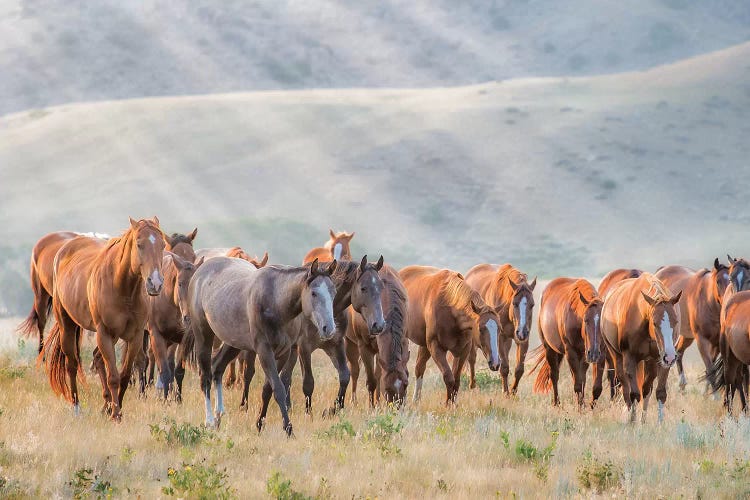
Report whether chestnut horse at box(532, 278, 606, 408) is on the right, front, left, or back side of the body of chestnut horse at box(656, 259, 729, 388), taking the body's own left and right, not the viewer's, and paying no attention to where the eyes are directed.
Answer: right

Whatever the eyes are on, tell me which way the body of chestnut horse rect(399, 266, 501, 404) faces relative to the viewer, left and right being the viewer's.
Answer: facing the viewer and to the right of the viewer

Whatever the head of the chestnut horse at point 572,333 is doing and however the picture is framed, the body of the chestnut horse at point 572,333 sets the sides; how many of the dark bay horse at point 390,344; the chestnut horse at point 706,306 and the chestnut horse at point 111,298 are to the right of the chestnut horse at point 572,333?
2

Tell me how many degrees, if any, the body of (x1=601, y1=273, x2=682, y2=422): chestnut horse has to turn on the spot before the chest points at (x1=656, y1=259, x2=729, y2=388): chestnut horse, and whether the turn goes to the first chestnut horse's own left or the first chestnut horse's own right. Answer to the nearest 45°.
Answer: approximately 135° to the first chestnut horse's own left

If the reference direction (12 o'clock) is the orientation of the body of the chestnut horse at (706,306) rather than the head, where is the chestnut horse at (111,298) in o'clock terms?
the chestnut horse at (111,298) is roughly at 3 o'clock from the chestnut horse at (706,306).

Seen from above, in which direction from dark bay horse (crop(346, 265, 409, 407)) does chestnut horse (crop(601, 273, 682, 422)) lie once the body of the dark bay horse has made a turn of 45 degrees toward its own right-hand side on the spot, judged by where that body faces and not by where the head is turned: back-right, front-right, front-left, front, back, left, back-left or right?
left

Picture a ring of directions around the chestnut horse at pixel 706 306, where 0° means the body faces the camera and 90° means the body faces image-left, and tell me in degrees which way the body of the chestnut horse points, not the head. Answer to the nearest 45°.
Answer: approximately 315°

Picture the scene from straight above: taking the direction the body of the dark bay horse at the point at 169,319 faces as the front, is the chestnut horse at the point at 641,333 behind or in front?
in front

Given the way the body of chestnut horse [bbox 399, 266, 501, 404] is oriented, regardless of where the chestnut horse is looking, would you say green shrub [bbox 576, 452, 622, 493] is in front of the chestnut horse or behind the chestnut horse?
in front
